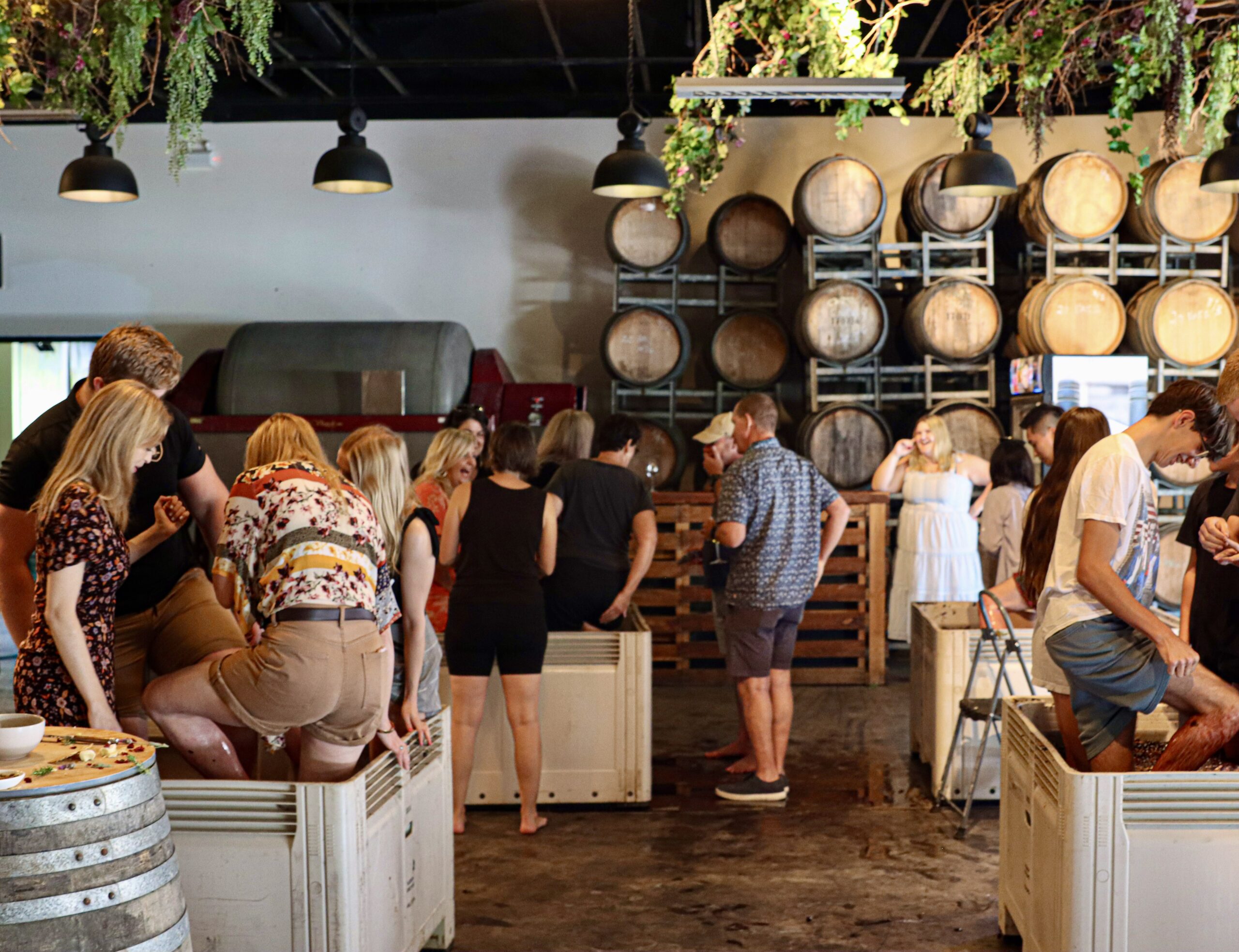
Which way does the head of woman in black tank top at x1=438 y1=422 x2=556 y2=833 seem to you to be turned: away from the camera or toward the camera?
away from the camera

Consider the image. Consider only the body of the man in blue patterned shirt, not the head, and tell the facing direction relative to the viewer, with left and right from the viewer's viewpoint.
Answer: facing away from the viewer and to the left of the viewer

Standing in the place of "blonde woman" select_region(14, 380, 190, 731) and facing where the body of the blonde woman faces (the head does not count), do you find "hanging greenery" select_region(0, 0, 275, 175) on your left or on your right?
on your left

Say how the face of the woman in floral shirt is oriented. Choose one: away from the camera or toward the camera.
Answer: away from the camera

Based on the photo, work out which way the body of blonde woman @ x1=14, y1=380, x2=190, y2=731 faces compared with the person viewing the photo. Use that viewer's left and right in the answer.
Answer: facing to the right of the viewer

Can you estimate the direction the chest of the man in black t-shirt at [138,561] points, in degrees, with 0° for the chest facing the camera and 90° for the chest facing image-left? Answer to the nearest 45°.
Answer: approximately 315°
